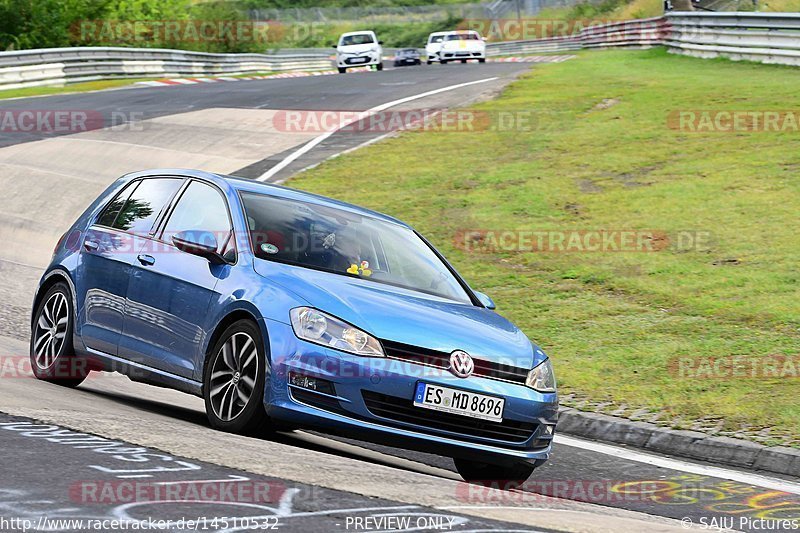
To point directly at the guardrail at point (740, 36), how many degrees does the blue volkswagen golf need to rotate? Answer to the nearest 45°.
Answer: approximately 90° to its left

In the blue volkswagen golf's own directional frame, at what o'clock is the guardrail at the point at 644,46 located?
The guardrail is roughly at 8 o'clock from the blue volkswagen golf.

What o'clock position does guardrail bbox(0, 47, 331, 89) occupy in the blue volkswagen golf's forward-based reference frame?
The guardrail is roughly at 7 o'clock from the blue volkswagen golf.

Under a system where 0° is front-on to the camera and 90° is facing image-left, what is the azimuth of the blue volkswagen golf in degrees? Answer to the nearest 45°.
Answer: approximately 315°
